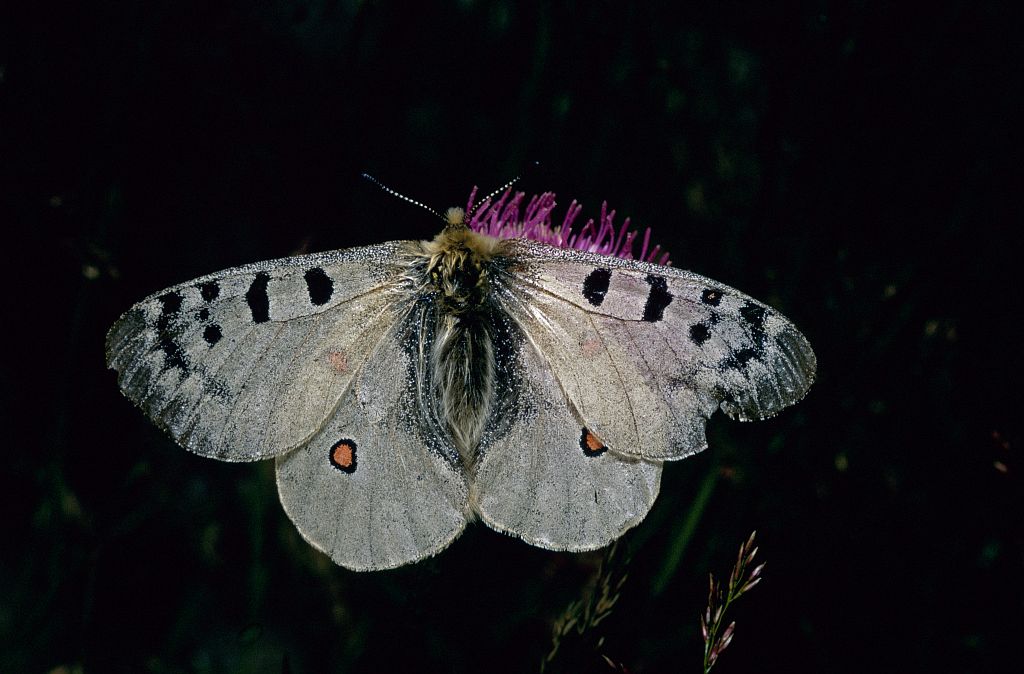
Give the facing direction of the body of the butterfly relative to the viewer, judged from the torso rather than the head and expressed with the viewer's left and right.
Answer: facing away from the viewer
